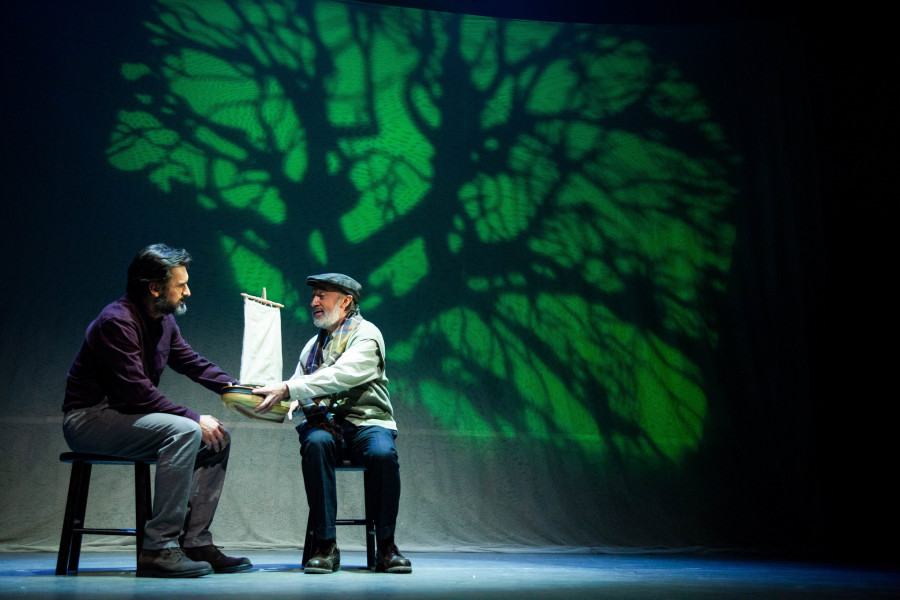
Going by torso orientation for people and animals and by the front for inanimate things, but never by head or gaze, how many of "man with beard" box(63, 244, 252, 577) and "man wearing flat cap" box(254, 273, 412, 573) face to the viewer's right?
1

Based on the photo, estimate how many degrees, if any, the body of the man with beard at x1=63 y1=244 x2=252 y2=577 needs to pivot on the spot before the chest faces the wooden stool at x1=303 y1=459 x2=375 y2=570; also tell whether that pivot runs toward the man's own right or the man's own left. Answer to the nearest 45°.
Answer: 0° — they already face it

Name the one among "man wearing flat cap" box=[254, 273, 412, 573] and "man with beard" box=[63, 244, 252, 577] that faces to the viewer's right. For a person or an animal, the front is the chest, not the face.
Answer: the man with beard

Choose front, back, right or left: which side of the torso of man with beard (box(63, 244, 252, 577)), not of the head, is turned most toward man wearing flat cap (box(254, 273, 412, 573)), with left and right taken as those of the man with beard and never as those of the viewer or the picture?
front

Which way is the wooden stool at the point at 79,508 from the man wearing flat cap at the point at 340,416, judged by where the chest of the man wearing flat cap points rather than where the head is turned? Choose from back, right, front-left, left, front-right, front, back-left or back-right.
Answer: front-right

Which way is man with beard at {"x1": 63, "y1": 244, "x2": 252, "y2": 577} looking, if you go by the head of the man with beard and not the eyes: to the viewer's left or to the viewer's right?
to the viewer's right

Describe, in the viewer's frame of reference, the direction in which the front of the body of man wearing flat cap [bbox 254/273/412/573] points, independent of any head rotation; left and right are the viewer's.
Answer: facing the viewer and to the left of the viewer

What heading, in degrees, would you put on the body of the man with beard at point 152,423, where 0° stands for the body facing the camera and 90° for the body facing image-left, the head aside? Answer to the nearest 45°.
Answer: approximately 270°
